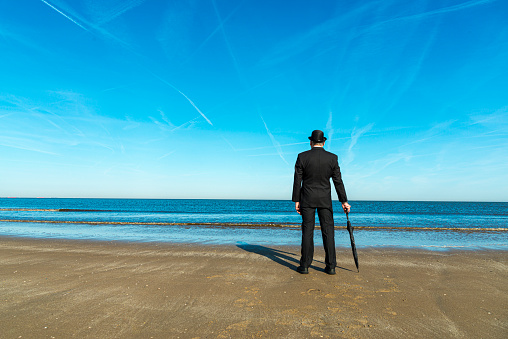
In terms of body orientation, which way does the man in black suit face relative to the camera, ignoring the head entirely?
away from the camera

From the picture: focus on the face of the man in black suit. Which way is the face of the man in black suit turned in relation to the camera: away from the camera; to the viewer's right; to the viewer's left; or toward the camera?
away from the camera
